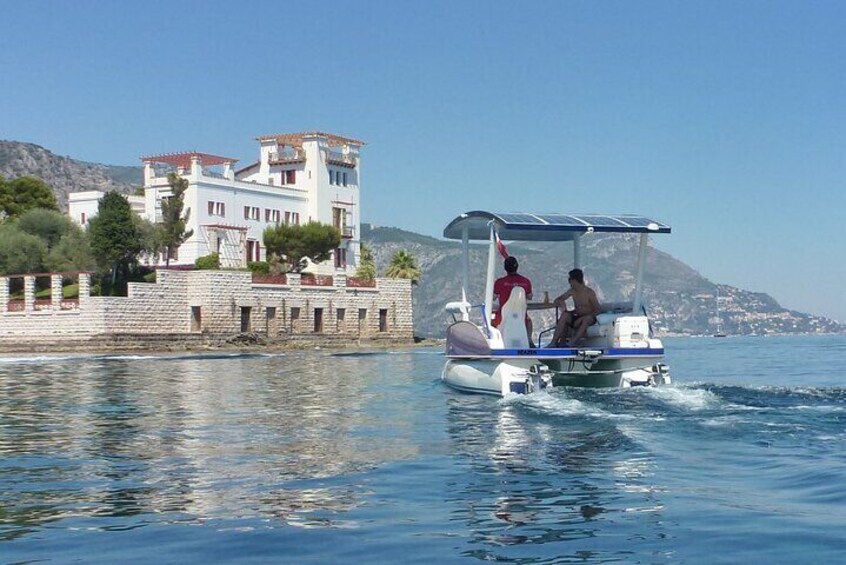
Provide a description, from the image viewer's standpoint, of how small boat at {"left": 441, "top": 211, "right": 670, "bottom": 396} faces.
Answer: facing away from the viewer and to the left of the viewer
